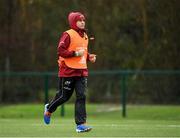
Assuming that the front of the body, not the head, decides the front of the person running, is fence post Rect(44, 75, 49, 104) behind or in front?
behind

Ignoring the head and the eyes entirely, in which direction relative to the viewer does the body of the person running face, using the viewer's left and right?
facing the viewer and to the right of the viewer
